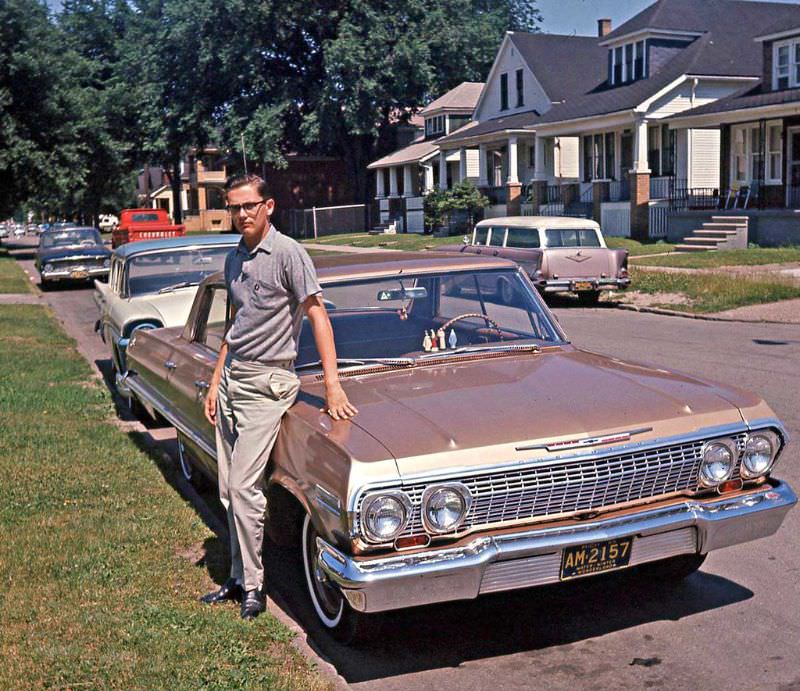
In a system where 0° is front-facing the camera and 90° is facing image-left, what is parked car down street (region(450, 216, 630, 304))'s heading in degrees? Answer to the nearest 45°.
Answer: approximately 135°

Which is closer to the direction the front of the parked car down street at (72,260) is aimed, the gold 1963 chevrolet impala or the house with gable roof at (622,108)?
the gold 1963 chevrolet impala

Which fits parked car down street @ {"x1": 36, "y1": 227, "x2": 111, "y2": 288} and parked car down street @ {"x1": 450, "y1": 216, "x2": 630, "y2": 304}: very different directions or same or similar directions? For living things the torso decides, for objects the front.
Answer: very different directions

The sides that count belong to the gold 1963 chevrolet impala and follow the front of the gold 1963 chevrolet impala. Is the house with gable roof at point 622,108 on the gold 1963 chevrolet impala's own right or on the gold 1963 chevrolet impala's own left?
on the gold 1963 chevrolet impala's own left

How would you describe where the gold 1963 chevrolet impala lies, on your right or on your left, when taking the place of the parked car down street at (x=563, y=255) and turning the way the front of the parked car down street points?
on your left

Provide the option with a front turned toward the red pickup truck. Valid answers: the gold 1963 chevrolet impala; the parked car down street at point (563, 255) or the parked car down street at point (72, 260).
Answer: the parked car down street at point (563, 255)

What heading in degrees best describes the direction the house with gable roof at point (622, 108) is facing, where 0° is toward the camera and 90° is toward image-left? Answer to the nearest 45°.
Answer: approximately 45°

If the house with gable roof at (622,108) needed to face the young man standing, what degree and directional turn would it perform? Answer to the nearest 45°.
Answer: approximately 45° to its left

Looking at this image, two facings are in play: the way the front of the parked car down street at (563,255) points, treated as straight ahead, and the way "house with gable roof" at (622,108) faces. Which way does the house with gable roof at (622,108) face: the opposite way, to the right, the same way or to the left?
to the left

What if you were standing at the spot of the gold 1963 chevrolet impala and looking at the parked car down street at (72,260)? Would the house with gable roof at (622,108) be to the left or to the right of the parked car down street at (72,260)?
right

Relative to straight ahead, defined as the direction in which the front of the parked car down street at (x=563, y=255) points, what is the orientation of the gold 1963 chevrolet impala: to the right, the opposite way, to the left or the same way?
the opposite way

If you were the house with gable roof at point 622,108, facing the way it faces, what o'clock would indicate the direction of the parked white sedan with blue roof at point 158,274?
The parked white sedan with blue roof is roughly at 11 o'clock from the house with gable roof.

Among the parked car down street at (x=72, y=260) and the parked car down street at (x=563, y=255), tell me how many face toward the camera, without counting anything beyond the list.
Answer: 1

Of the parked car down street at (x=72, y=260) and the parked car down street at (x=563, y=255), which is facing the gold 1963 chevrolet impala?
the parked car down street at (x=72, y=260)

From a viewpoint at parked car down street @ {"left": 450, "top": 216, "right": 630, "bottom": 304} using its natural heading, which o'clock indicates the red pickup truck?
The red pickup truck is roughly at 12 o'clock from the parked car down street.
